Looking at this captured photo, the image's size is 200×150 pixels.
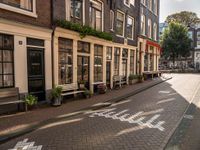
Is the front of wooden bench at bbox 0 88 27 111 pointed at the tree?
no

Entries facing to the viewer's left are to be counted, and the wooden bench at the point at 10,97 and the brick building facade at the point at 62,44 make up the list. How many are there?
0

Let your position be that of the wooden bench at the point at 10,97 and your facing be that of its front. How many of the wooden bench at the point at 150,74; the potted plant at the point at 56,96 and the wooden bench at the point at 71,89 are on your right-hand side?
0

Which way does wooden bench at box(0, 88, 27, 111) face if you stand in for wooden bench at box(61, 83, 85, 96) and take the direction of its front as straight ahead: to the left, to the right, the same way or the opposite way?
the same way

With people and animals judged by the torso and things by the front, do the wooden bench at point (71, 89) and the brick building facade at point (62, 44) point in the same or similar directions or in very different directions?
same or similar directions

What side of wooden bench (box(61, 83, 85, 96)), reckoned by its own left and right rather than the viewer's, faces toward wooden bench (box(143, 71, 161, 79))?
left

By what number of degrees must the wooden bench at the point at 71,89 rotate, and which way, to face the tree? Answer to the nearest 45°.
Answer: approximately 90° to its left

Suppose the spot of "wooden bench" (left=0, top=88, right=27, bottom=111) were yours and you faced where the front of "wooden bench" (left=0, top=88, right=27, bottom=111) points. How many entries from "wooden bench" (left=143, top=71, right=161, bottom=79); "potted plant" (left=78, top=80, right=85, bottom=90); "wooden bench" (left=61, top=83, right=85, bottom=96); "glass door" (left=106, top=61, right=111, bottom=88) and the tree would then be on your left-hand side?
5

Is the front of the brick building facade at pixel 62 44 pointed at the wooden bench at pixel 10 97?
no

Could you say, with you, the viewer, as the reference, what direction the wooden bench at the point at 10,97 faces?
facing the viewer and to the right of the viewer

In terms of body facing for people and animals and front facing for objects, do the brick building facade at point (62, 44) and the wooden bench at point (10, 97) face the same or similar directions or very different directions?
same or similar directions

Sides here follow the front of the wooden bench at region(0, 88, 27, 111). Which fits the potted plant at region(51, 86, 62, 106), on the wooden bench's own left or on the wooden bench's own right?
on the wooden bench's own left

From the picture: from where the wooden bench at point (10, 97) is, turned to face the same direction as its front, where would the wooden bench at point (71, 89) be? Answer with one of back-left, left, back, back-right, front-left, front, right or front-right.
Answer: left

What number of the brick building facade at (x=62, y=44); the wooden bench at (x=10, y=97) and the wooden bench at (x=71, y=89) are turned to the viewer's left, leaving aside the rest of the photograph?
0

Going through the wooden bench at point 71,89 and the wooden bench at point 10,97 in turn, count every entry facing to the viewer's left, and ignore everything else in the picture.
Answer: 0
